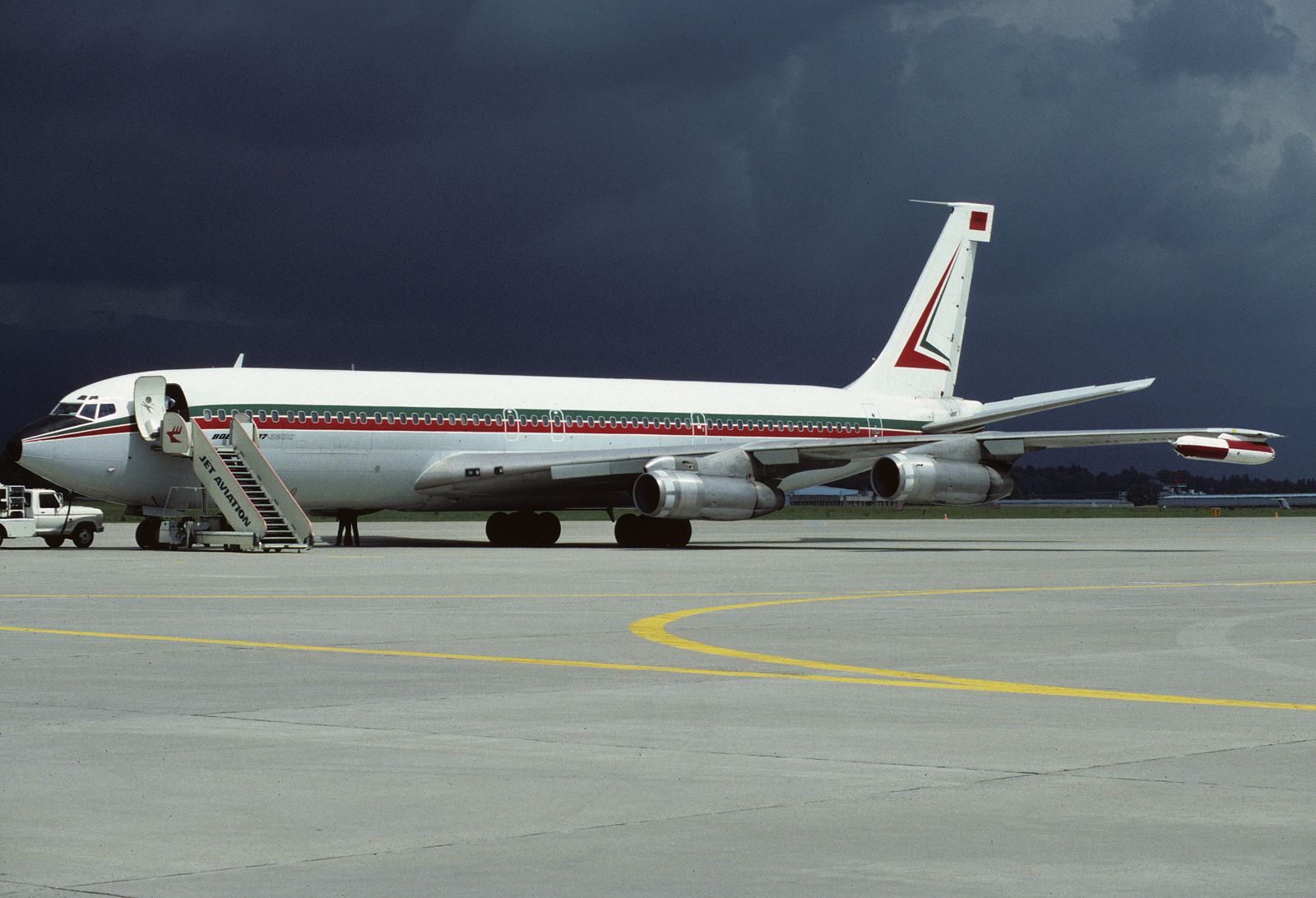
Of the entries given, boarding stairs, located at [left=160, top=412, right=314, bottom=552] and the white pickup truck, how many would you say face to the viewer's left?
0

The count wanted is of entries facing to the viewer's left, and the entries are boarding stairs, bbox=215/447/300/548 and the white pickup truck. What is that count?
0

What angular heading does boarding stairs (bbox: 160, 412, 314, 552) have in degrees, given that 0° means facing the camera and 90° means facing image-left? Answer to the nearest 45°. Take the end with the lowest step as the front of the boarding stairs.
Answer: approximately 315°

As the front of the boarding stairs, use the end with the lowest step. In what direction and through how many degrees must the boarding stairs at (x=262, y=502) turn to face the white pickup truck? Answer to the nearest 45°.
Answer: approximately 180°

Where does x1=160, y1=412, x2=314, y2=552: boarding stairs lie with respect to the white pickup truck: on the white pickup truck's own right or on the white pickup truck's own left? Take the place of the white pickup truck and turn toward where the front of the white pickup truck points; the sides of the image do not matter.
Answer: on the white pickup truck's own right

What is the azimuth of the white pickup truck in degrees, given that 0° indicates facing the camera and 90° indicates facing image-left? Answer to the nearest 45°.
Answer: approximately 270°

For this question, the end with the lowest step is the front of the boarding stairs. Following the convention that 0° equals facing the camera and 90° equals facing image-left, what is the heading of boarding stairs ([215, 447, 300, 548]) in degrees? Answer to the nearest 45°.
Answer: approximately 315°

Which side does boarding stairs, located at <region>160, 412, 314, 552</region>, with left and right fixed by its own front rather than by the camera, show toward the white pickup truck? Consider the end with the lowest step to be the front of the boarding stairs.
back
